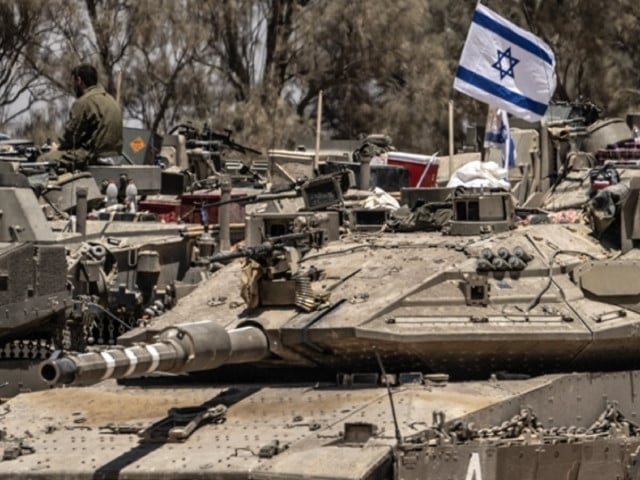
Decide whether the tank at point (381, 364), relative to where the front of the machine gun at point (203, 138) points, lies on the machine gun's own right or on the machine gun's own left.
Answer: on the machine gun's own right

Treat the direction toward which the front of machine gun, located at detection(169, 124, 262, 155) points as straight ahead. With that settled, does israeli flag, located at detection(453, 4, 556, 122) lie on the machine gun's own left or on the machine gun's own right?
on the machine gun's own right

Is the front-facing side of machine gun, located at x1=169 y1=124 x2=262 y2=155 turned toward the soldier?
no

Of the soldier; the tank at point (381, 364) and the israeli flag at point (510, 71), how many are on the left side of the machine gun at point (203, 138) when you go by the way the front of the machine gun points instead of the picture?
0

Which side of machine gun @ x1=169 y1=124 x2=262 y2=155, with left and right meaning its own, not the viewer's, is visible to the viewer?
right

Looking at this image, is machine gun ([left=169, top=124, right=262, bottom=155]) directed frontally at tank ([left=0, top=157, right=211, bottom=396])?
no

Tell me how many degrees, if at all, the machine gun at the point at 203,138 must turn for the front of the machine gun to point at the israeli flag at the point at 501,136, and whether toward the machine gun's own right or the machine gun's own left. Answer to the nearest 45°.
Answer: approximately 45° to the machine gun's own right

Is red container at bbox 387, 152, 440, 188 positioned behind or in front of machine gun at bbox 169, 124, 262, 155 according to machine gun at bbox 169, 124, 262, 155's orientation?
in front

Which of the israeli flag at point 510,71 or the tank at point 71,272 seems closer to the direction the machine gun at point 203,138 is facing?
the israeli flag
